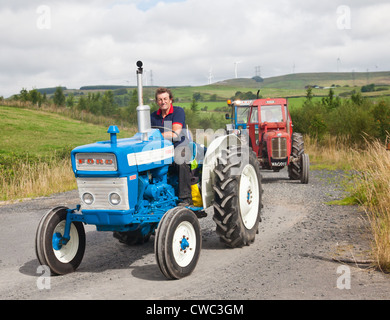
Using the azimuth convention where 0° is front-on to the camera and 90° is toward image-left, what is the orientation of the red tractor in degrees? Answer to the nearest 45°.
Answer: approximately 0°

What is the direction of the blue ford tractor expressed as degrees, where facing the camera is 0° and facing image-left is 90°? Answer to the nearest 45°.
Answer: approximately 45°
